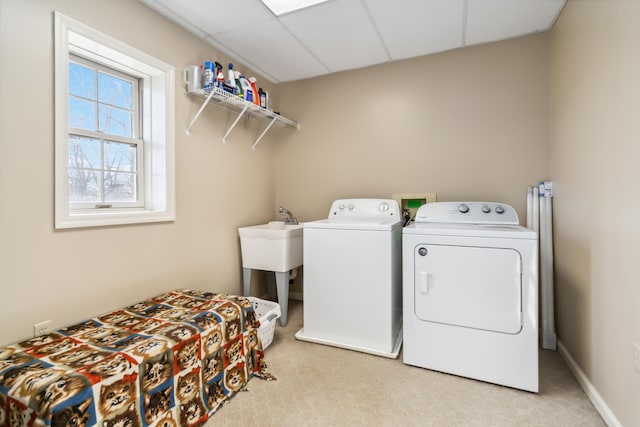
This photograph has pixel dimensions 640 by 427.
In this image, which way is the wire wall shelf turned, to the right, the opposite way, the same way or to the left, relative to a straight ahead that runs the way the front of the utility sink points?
to the left

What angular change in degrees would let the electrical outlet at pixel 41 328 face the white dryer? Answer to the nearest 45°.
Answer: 0° — it already faces it

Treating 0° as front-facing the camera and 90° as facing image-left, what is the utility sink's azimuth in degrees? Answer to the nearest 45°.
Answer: approximately 45°

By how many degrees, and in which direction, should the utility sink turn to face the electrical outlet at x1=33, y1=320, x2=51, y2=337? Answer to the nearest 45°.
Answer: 0° — it already faces it

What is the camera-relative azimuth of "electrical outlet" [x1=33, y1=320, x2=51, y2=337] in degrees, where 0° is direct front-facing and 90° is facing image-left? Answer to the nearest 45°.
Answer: approximately 315°

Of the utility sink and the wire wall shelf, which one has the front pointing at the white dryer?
the wire wall shelf
